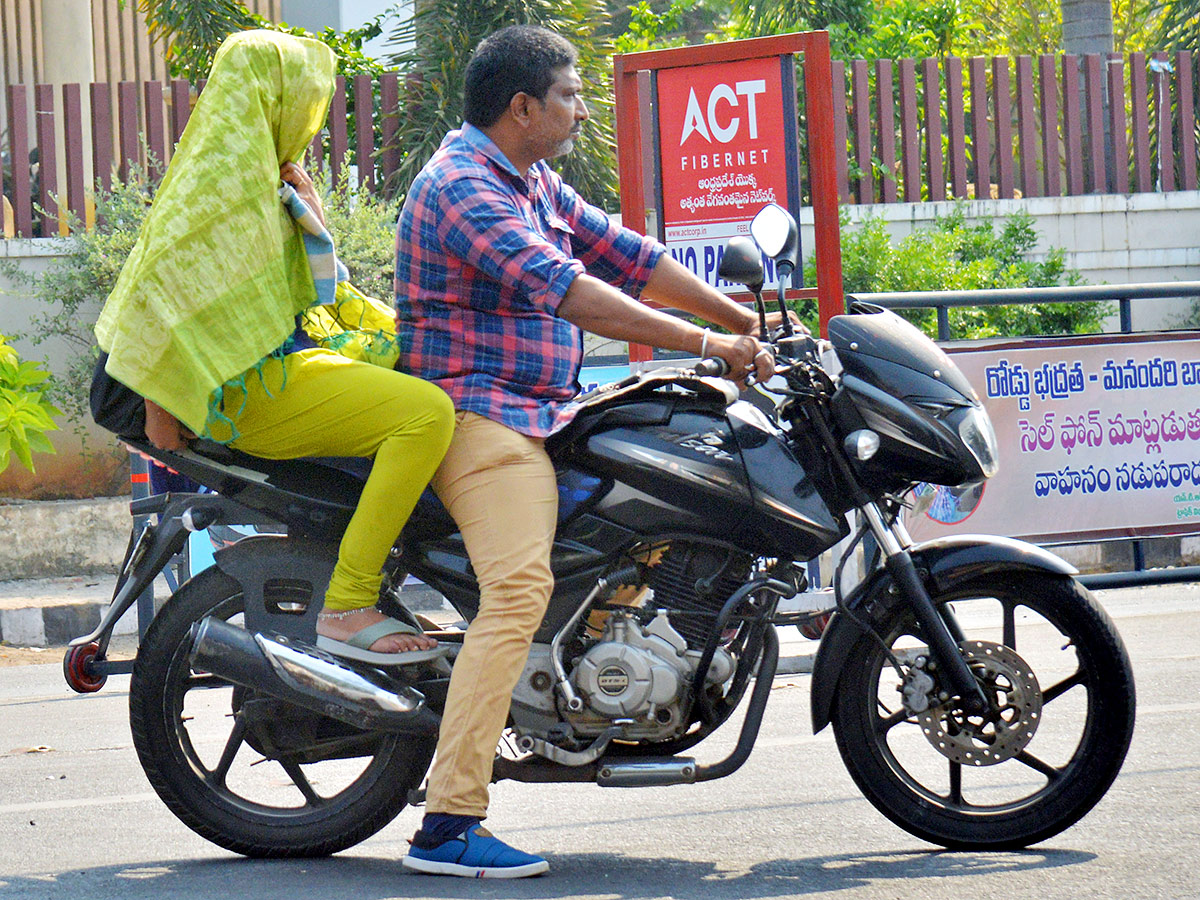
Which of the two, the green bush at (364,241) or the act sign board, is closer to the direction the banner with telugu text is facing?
the act sign board

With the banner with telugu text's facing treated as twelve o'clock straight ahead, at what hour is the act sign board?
The act sign board is roughly at 2 o'clock from the banner with telugu text.

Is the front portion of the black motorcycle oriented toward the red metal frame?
no

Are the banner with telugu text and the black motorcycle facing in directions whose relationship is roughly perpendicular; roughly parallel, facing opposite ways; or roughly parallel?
roughly perpendicular

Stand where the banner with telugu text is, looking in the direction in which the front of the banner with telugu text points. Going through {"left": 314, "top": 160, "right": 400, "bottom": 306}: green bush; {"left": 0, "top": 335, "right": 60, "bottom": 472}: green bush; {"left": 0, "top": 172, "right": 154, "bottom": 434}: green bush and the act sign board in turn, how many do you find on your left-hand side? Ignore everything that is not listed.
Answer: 0

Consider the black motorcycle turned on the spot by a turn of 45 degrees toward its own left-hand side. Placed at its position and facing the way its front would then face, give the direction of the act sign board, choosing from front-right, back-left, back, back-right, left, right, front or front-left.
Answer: front-left

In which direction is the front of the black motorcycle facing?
to the viewer's right

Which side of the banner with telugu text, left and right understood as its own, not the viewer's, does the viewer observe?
front

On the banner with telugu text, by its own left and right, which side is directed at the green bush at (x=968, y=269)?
back

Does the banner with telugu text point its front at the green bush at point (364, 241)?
no

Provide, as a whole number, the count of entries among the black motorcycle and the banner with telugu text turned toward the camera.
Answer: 1

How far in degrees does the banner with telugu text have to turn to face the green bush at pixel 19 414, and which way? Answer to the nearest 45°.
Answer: approximately 90° to its right

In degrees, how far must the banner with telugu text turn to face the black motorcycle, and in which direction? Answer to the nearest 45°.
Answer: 0° — it already faces it

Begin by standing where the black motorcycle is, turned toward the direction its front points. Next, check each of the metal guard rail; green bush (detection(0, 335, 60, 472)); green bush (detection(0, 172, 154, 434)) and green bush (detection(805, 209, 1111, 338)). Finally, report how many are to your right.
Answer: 0
